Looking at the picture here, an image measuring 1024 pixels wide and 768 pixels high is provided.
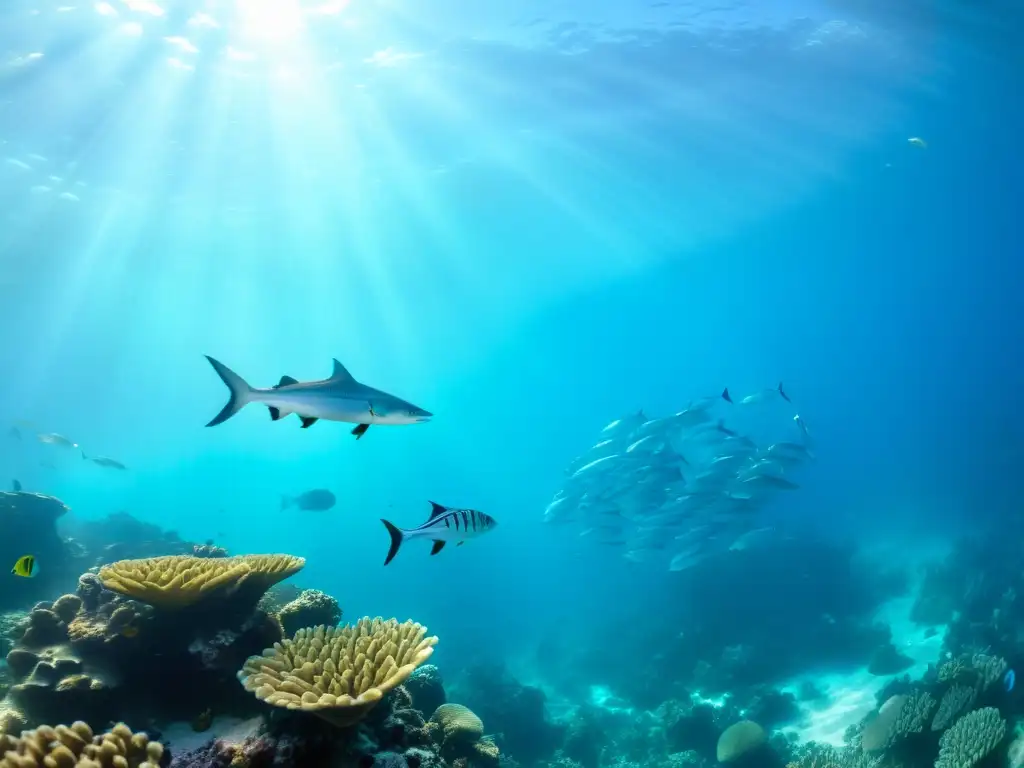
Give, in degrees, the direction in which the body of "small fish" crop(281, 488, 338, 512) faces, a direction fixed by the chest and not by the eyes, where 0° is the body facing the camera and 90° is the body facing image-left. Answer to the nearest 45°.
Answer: approximately 270°

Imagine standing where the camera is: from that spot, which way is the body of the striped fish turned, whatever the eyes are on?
to the viewer's right

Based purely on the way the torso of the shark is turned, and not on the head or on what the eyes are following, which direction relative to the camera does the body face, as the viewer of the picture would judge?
to the viewer's right

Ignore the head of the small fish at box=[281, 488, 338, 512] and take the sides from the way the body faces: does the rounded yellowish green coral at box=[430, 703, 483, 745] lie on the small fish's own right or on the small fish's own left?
on the small fish's own right
